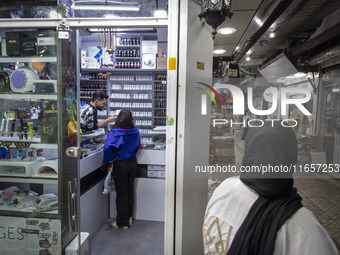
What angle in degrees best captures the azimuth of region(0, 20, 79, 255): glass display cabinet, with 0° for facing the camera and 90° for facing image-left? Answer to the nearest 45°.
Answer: approximately 0°

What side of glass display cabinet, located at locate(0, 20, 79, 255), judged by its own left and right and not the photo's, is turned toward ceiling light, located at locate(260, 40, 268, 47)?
left

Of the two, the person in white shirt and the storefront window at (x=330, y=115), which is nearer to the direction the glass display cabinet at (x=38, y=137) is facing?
the person in white shirt

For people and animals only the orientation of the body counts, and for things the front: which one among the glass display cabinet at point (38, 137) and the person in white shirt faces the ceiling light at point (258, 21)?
the person in white shirt

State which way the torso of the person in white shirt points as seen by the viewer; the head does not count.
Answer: away from the camera

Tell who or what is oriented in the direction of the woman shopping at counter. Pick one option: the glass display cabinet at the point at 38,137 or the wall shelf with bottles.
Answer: the wall shelf with bottles

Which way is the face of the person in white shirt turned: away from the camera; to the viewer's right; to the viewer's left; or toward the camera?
away from the camera

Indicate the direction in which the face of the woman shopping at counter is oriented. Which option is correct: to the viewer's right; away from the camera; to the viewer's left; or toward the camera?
away from the camera

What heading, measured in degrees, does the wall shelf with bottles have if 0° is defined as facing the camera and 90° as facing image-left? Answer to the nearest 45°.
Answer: approximately 0°

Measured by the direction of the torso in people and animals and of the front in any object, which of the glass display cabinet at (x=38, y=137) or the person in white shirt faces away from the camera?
the person in white shirt

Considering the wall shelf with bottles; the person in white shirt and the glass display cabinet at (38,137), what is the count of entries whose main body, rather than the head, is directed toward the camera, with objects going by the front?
2

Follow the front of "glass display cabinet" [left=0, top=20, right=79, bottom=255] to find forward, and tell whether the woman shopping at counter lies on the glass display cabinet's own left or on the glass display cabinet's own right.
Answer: on the glass display cabinet's own left
